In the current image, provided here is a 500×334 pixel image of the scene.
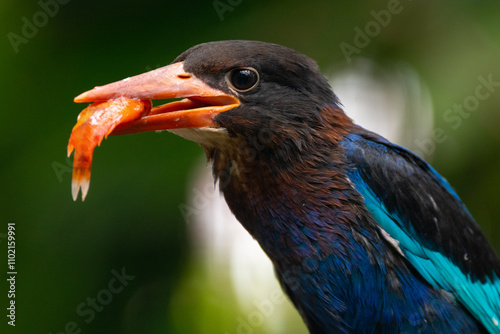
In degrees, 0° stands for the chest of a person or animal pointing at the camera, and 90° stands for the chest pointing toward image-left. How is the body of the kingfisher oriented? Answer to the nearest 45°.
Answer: approximately 90°
